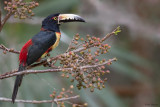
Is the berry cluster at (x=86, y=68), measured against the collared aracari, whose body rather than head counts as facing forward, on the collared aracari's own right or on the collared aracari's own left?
on the collared aracari's own right

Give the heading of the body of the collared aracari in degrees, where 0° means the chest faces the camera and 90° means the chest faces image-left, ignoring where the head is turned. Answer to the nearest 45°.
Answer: approximately 270°
